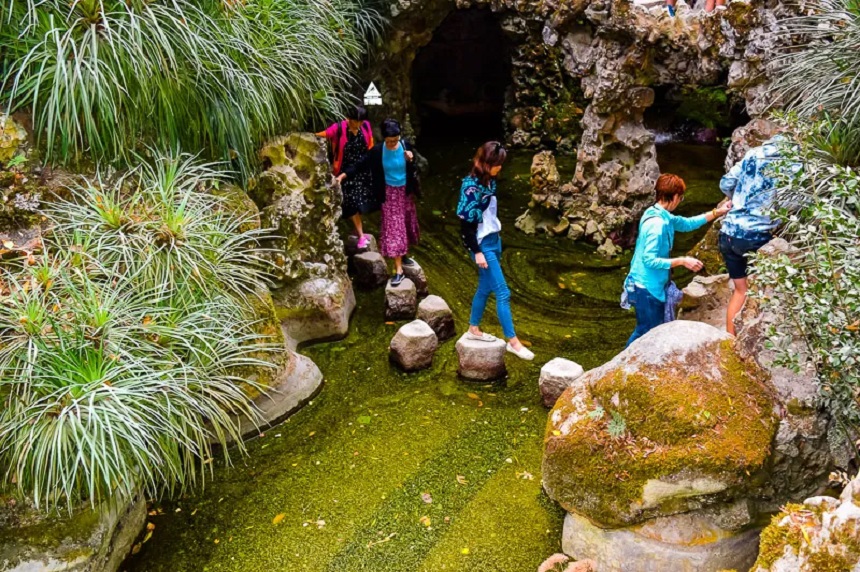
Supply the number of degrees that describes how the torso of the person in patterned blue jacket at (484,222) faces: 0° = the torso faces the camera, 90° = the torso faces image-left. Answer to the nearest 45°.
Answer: approximately 315°

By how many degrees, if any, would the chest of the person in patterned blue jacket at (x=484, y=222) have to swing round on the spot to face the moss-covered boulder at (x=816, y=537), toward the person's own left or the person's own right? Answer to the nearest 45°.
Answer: approximately 45° to the person's own right

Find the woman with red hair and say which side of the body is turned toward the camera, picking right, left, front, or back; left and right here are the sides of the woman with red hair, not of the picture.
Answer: right

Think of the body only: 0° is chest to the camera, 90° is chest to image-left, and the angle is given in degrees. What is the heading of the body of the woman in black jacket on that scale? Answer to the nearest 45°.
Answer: approximately 0°

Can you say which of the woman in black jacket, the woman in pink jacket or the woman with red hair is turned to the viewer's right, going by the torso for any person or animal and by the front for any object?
the woman with red hair

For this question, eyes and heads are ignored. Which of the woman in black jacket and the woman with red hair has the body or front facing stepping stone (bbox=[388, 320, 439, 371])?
the woman in black jacket
